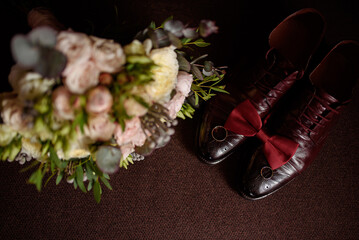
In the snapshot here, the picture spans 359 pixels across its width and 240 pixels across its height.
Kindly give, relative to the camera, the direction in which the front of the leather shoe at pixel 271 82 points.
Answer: facing the viewer and to the left of the viewer

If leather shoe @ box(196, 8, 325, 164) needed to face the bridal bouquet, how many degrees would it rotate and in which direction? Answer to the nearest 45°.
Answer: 0° — it already faces it

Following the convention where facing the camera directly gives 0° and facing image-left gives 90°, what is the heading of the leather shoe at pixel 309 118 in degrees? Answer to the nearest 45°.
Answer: approximately 45°
